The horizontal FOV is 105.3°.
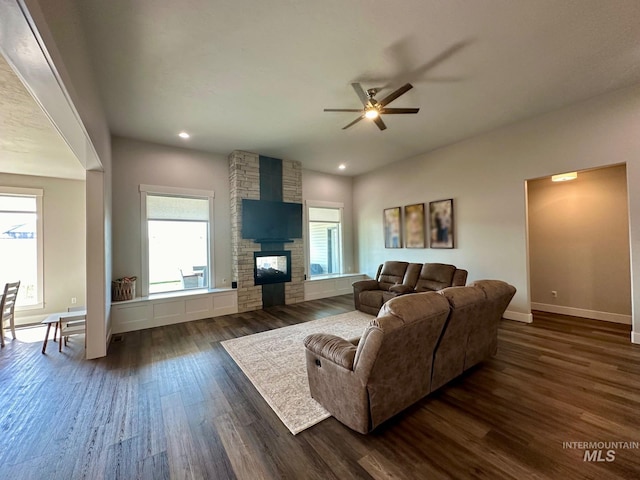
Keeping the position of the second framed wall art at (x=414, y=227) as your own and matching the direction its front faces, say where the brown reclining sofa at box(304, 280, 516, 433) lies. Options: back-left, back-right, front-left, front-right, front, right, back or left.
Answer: front-left

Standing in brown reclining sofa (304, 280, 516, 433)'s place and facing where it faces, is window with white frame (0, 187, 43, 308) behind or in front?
in front

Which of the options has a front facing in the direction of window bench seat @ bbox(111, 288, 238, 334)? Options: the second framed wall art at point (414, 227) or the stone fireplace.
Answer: the second framed wall art

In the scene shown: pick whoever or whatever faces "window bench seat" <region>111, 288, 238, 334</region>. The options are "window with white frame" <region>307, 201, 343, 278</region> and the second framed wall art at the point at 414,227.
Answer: the second framed wall art

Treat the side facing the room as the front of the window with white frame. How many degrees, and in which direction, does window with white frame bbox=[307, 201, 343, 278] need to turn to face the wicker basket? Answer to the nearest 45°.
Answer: approximately 90° to its right

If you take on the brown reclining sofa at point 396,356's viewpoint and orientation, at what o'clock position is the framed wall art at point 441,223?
The framed wall art is roughly at 2 o'clock from the brown reclining sofa.

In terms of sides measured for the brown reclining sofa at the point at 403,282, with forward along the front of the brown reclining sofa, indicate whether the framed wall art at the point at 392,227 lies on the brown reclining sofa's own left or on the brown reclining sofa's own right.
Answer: on the brown reclining sofa's own right

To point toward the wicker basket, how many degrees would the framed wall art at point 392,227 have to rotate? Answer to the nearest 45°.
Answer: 0° — it already faces it

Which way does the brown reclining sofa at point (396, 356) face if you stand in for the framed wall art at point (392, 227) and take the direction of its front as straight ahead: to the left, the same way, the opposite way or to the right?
to the right

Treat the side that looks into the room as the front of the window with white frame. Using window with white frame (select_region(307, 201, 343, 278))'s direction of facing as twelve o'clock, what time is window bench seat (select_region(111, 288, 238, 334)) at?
The window bench seat is roughly at 3 o'clock from the window with white frame.

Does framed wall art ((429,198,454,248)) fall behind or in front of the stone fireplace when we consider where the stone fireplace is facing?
in front

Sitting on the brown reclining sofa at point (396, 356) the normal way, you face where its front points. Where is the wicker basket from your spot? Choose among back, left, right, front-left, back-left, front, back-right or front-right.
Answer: front-left

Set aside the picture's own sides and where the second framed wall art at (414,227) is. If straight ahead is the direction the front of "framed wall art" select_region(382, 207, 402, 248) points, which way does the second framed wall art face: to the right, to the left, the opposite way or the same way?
the same way

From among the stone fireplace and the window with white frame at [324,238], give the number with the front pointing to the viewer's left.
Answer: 0

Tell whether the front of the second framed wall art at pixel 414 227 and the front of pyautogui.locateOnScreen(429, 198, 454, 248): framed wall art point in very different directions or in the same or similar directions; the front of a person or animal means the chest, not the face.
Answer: same or similar directions

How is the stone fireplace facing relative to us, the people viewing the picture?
facing the viewer and to the right of the viewer

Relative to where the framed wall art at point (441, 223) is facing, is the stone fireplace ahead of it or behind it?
ahead

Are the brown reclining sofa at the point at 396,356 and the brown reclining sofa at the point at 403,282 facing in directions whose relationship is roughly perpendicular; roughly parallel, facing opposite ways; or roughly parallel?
roughly perpendicular

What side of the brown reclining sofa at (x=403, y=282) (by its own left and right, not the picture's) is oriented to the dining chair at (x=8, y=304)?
front

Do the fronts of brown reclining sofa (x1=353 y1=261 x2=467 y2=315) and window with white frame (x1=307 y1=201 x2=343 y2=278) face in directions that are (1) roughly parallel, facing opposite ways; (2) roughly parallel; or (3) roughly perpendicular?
roughly perpendicular

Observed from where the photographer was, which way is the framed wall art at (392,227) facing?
facing the viewer and to the left of the viewer

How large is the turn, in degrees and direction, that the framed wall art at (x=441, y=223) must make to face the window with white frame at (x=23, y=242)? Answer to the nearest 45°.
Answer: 0° — it already faces it

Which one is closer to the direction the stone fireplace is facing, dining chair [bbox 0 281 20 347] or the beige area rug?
the beige area rug
